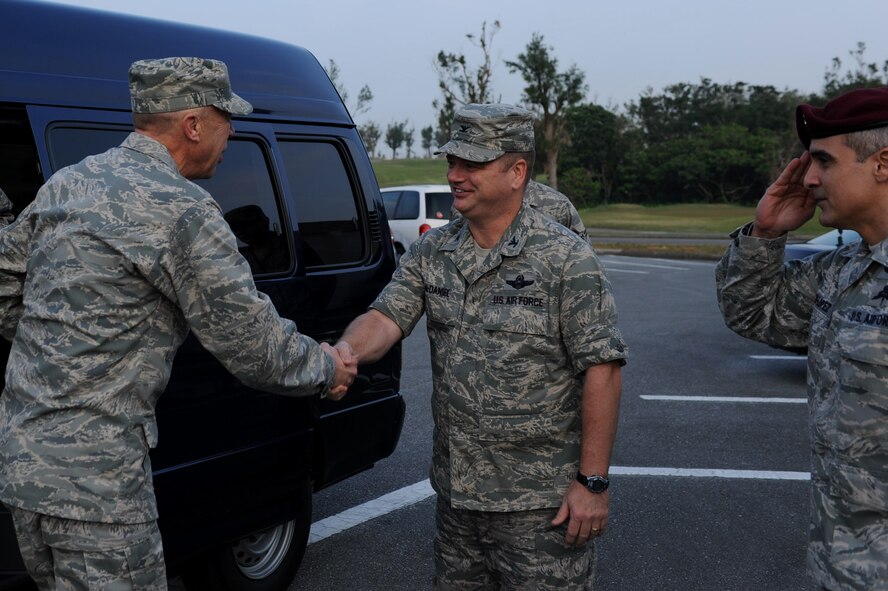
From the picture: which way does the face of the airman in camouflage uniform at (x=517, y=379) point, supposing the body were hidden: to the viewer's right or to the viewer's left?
to the viewer's left

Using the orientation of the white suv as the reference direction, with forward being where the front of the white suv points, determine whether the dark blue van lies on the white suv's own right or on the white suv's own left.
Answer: on the white suv's own left

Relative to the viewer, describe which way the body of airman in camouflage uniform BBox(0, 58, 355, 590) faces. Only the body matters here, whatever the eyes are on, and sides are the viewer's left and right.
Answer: facing away from the viewer and to the right of the viewer

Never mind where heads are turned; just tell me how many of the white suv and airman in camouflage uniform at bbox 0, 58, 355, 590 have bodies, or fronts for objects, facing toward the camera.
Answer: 0

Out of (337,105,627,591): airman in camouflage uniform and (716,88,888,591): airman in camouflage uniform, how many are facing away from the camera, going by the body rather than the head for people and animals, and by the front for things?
0

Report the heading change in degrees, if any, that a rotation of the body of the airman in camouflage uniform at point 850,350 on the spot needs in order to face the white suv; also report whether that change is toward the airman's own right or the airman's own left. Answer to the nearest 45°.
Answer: approximately 90° to the airman's own right

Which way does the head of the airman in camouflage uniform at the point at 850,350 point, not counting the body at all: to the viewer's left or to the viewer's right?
to the viewer's left

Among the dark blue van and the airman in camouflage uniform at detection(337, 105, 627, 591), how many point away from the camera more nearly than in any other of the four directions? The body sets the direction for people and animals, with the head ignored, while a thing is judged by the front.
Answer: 0

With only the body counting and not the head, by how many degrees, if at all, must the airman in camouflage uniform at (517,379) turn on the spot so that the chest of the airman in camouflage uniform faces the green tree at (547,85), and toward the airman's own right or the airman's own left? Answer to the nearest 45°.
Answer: approximately 135° to the airman's own right

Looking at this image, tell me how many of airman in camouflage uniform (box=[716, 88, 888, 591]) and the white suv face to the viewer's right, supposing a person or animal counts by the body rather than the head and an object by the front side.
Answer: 0

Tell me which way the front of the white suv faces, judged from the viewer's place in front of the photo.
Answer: facing away from the viewer and to the left of the viewer
